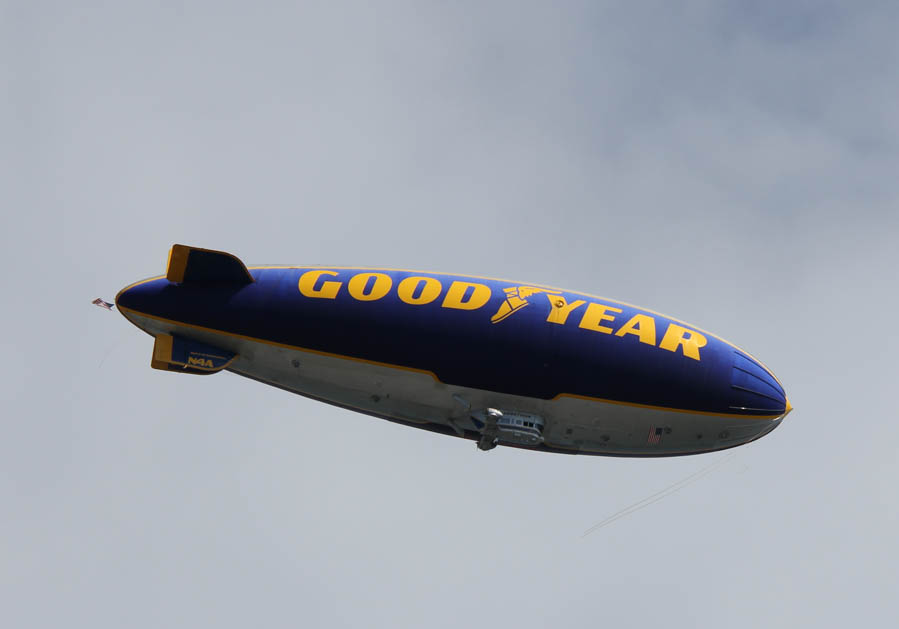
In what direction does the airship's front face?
to the viewer's right
